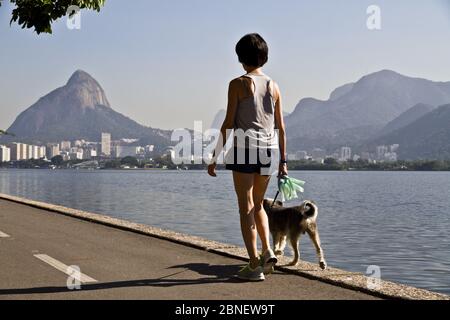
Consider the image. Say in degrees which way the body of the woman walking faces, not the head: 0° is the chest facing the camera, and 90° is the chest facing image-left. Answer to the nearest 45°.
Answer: approximately 135°

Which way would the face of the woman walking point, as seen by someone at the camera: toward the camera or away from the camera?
away from the camera

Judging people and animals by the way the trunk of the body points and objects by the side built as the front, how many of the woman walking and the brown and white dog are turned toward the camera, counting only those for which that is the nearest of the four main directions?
0
